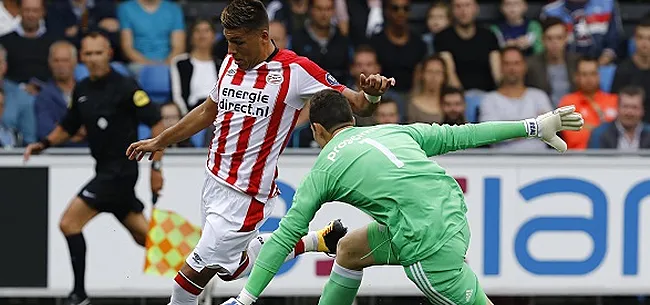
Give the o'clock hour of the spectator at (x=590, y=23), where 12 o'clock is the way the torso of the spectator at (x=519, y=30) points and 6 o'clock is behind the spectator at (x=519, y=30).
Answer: the spectator at (x=590, y=23) is roughly at 8 o'clock from the spectator at (x=519, y=30).

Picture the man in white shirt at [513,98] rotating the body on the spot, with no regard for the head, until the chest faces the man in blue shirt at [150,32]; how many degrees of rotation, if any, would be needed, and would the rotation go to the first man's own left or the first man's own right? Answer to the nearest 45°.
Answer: approximately 90° to the first man's own right

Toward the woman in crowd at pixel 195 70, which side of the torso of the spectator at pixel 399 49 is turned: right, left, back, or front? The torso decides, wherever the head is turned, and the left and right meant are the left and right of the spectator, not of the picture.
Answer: right

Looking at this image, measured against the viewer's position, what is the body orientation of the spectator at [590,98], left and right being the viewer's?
facing the viewer

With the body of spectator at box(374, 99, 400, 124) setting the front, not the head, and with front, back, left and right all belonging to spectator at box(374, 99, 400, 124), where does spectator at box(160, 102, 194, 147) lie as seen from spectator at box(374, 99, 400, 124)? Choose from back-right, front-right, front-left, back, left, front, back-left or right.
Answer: right

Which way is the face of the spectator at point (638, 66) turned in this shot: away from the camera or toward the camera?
toward the camera

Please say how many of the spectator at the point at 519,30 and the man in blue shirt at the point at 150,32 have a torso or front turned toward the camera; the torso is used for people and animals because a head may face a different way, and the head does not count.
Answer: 2

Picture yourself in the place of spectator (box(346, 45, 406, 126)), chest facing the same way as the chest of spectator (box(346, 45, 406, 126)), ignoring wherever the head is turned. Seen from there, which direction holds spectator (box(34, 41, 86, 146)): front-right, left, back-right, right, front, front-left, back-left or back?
right

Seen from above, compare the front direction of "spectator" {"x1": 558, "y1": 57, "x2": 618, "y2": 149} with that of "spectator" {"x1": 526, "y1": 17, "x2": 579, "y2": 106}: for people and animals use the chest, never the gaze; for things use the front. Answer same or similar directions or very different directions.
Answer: same or similar directions

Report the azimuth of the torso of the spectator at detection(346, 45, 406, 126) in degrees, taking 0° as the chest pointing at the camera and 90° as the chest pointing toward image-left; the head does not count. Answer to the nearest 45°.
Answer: approximately 0°

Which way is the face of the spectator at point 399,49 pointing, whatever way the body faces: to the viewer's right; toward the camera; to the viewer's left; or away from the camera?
toward the camera

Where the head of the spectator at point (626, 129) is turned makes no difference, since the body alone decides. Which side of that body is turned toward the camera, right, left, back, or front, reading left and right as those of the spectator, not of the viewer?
front

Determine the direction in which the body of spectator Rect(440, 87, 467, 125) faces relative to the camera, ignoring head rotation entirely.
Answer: toward the camera

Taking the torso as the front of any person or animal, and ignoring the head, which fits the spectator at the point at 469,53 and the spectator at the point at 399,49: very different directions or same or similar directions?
same or similar directions

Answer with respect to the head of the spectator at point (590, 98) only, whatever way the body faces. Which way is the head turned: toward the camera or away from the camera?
toward the camera

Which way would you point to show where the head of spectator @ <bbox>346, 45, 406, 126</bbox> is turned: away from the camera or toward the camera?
toward the camera

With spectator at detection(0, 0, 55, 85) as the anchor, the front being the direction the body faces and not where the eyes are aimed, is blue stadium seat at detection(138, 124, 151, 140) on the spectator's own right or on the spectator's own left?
on the spectator's own left
